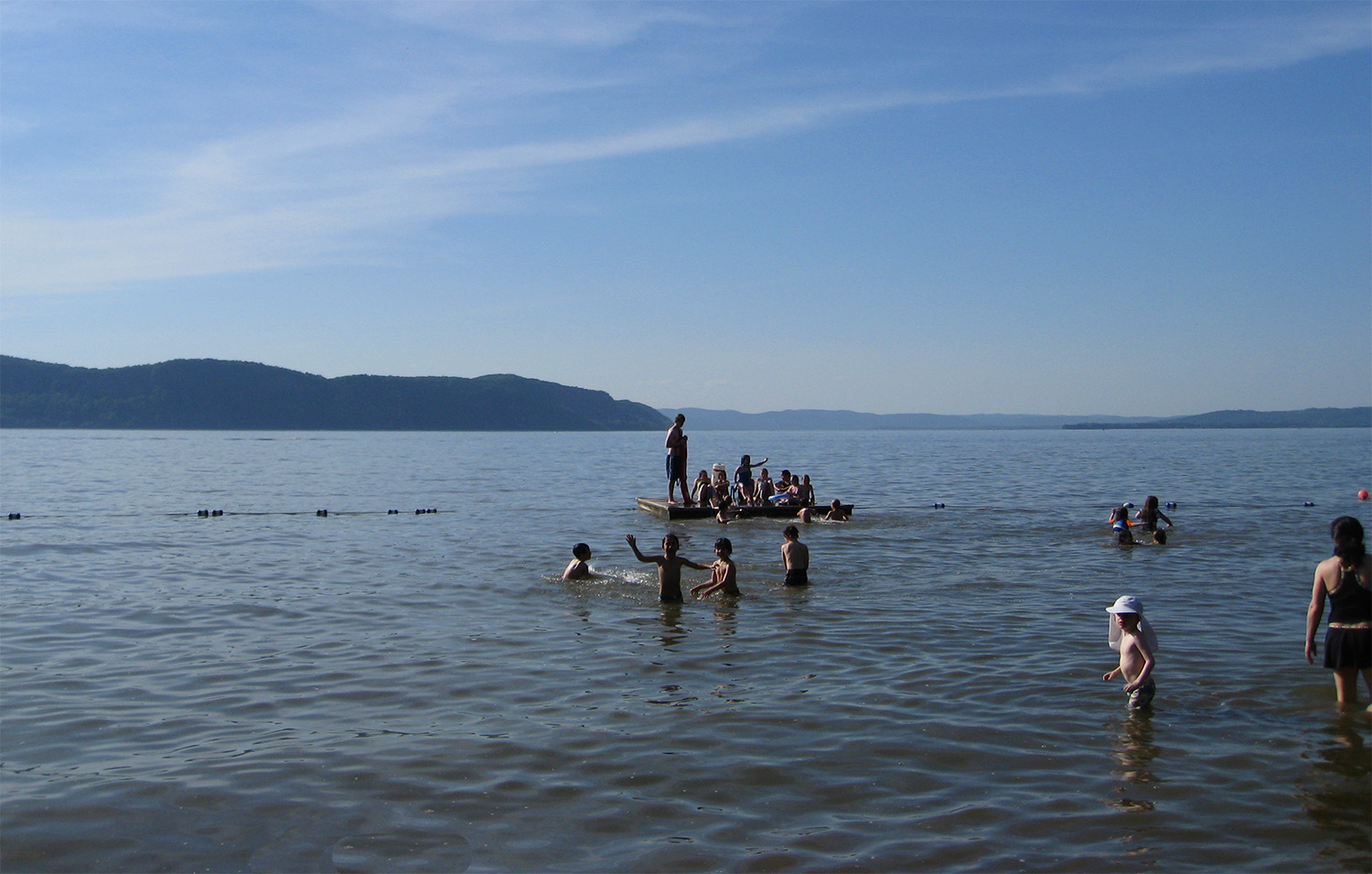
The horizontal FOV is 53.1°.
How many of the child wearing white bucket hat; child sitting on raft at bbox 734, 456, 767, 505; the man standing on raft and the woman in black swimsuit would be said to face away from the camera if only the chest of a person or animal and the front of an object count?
1

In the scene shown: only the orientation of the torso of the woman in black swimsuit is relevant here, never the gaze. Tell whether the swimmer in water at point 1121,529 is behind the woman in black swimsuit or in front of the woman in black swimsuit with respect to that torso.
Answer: in front

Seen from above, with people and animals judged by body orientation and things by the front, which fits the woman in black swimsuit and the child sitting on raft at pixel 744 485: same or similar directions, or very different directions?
very different directions

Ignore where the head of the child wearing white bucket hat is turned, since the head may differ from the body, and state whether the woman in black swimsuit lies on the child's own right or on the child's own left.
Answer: on the child's own left

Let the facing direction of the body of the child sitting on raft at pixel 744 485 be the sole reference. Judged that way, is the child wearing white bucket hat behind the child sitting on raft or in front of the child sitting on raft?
in front

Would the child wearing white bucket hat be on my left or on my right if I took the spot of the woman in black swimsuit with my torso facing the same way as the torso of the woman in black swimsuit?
on my left

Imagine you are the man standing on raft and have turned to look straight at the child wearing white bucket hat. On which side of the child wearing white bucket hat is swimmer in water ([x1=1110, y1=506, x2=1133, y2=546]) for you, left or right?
left

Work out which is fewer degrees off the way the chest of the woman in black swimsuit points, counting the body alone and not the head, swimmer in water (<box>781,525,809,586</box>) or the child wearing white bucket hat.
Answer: the swimmer in water

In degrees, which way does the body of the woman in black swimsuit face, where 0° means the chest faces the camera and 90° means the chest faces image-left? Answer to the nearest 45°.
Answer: approximately 180°

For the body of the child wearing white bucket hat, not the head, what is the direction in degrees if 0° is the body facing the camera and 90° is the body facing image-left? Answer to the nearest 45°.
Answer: approximately 45°
